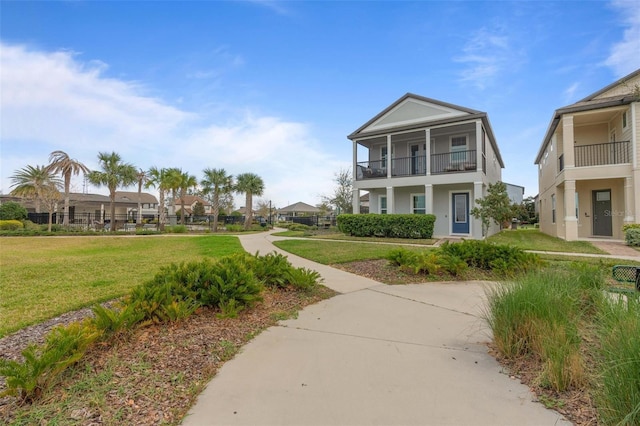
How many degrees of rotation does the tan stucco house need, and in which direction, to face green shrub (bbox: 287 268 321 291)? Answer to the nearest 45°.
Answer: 0° — it already faces it

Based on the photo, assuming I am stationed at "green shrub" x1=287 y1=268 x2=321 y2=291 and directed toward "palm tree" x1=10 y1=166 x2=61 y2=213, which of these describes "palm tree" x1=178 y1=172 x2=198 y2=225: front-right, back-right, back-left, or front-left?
front-right

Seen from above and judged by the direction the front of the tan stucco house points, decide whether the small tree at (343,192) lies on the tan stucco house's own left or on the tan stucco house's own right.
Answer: on the tan stucco house's own right

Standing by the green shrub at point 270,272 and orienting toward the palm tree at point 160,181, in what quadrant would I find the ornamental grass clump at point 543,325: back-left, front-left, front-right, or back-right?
back-right

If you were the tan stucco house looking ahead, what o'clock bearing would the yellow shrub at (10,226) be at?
The yellow shrub is roughly at 2 o'clock from the tan stucco house.

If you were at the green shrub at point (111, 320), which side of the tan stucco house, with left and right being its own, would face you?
front

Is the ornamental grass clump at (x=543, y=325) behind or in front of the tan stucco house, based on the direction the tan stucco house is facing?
in front

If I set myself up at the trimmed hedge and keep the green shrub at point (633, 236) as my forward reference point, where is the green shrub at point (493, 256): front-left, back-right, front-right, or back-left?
front-right

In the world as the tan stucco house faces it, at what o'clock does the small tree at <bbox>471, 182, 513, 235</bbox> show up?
The small tree is roughly at 1 o'clock from the tan stucco house.
